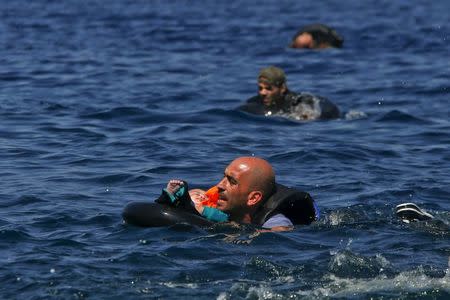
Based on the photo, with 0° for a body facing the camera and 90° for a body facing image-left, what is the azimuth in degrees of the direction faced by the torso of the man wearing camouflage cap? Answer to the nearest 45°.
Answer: approximately 45°

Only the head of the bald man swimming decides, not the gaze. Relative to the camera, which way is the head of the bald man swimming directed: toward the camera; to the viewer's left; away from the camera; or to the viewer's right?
to the viewer's left

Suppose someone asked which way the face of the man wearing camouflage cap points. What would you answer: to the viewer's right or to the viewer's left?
to the viewer's left

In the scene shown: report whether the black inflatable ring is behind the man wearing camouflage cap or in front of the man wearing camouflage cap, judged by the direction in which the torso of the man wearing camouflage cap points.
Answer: in front

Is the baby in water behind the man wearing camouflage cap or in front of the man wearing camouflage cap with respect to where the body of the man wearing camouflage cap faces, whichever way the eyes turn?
in front
